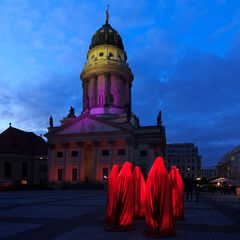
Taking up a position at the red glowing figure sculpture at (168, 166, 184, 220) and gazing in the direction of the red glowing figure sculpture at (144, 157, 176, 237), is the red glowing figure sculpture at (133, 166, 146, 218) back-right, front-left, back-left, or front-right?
front-right

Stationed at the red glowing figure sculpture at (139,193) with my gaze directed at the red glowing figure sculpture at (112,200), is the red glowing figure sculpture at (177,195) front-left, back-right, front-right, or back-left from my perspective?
back-left
